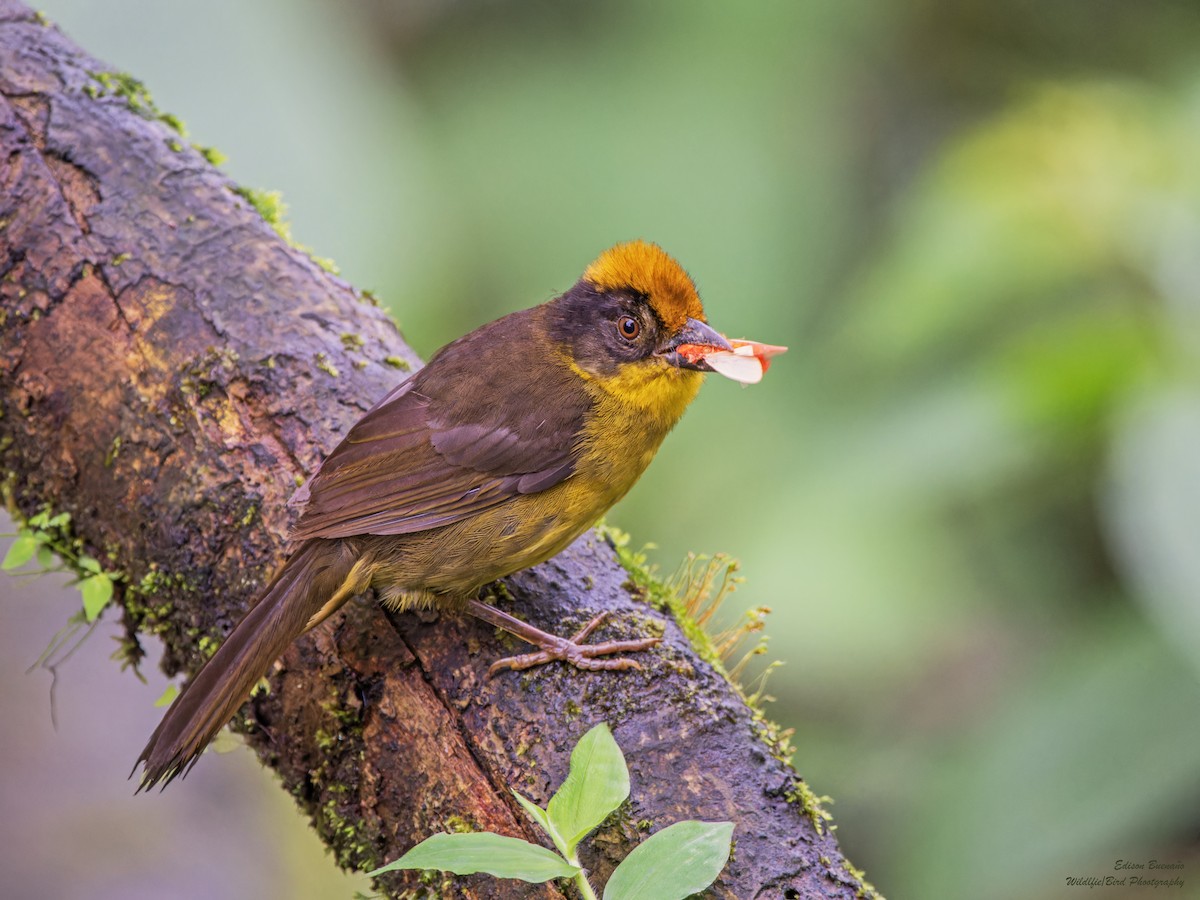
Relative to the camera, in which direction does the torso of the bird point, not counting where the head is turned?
to the viewer's right
